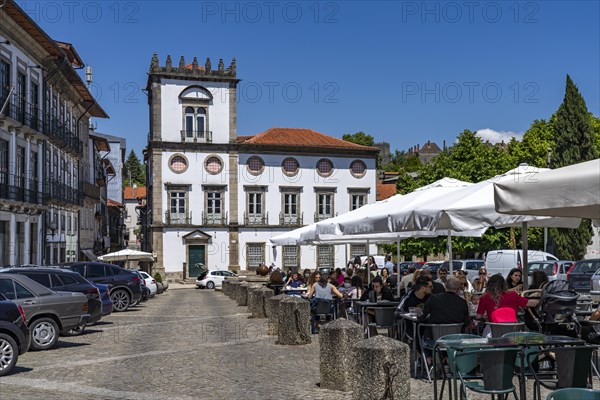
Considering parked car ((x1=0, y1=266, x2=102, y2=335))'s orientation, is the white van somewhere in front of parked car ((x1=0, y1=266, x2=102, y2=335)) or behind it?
behind

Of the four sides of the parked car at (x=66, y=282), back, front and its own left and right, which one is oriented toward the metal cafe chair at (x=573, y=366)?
left

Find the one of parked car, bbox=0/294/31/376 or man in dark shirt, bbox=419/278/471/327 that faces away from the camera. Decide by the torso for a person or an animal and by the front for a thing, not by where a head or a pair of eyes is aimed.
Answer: the man in dark shirt

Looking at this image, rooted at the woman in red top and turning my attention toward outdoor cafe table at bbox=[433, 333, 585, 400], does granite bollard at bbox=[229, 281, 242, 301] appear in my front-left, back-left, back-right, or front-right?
back-right

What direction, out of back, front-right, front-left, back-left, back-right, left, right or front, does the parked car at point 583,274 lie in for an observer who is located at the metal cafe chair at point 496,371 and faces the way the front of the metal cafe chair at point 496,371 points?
front-right

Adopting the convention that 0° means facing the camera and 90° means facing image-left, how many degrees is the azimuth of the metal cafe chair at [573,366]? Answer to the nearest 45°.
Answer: approximately 135°

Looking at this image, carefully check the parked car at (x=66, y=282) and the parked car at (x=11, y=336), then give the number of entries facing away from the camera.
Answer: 0

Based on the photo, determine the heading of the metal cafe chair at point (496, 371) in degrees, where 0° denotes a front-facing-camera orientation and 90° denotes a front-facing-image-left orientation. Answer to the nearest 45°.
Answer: approximately 135°

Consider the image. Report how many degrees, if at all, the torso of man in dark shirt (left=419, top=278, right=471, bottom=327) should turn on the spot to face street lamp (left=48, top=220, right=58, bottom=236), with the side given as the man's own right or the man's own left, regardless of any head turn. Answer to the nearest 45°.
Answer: approximately 45° to the man's own left

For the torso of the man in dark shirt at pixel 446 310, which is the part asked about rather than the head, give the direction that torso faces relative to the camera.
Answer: away from the camera

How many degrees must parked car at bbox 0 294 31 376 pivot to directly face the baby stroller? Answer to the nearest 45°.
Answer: approximately 135° to its left
